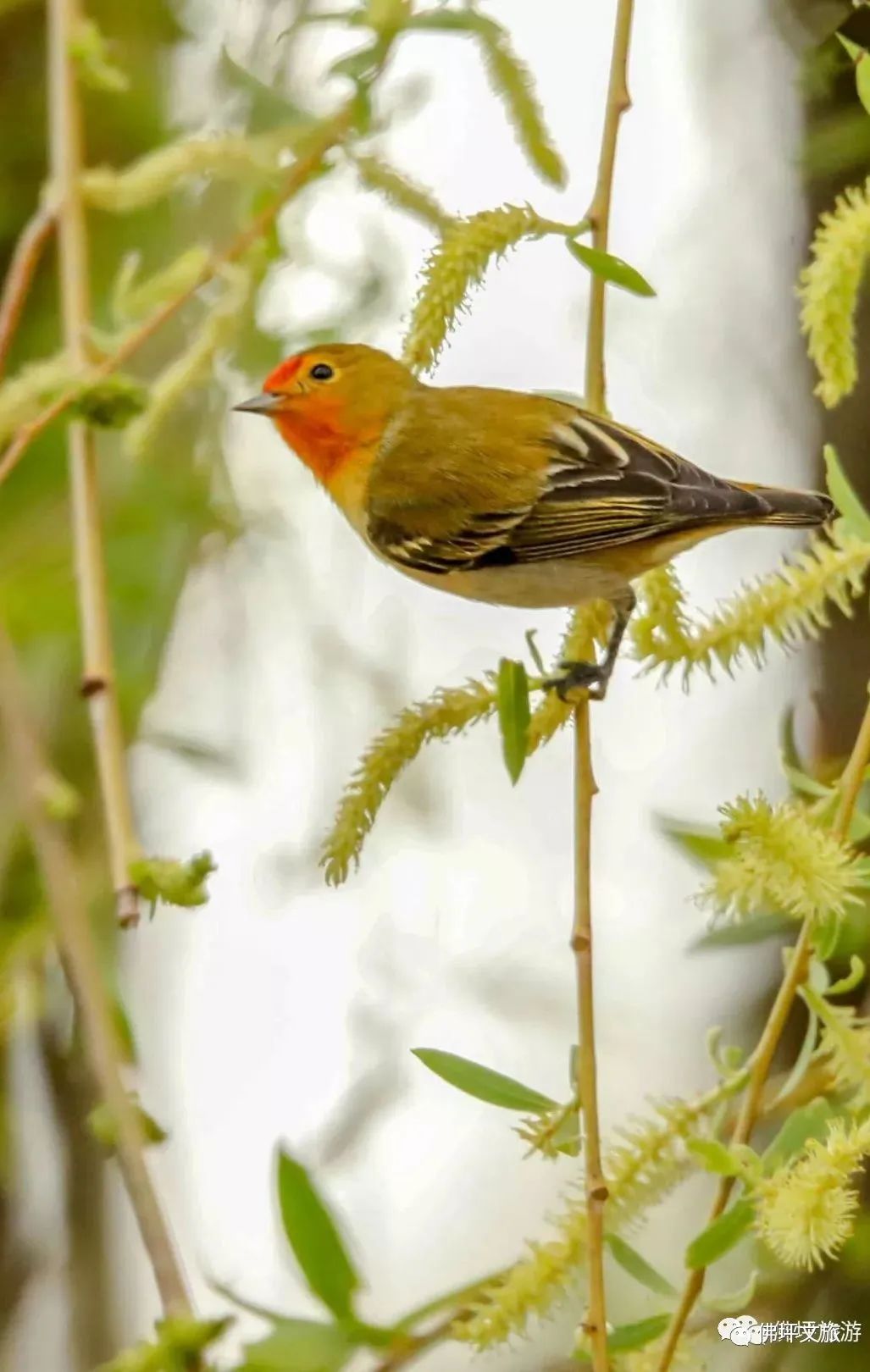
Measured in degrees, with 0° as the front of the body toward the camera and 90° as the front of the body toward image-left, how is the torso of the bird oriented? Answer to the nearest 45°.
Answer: approximately 90°
